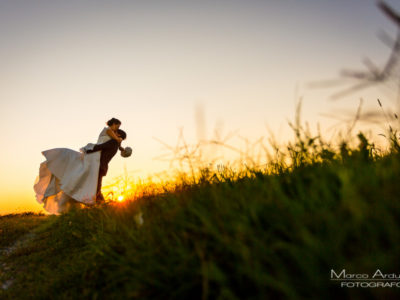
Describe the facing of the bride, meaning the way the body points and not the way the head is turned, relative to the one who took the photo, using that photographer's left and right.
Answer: facing to the right of the viewer

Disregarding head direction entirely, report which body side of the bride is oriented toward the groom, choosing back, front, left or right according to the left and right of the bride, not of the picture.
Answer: front
